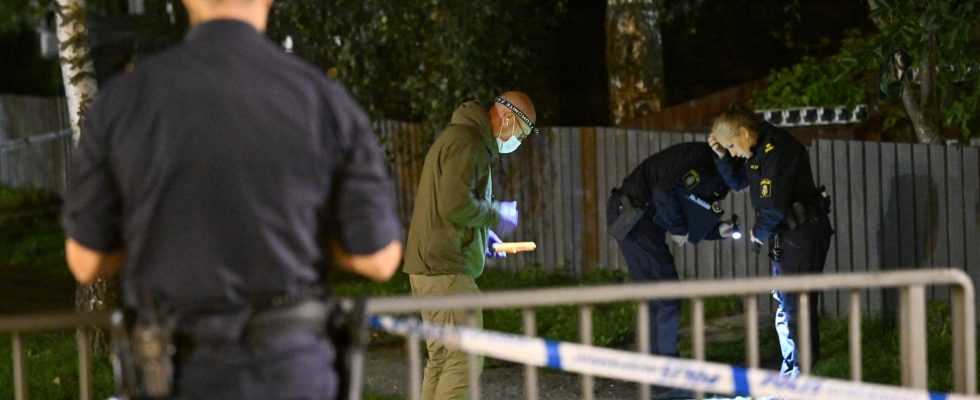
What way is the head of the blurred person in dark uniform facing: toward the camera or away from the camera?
away from the camera

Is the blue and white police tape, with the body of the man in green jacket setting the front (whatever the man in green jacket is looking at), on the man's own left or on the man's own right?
on the man's own right

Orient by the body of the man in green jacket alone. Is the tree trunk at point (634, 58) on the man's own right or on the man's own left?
on the man's own left

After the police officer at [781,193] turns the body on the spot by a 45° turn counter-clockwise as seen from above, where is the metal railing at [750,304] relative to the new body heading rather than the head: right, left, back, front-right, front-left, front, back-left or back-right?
front-left

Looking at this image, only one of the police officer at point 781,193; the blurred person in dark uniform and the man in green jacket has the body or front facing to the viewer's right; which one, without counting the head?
the man in green jacket

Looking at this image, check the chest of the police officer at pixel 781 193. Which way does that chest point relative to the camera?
to the viewer's left

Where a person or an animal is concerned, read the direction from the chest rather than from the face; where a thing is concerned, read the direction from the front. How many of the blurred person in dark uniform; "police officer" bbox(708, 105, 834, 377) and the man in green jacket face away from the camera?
1

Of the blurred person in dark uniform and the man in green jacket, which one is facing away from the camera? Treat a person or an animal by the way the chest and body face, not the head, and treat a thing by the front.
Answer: the blurred person in dark uniform

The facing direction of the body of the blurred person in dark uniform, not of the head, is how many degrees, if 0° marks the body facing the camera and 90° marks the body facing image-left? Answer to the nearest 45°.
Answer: approximately 180°

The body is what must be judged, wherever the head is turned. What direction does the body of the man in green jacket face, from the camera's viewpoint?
to the viewer's right

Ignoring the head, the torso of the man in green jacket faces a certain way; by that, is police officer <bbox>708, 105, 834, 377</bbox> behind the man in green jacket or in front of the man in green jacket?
in front
